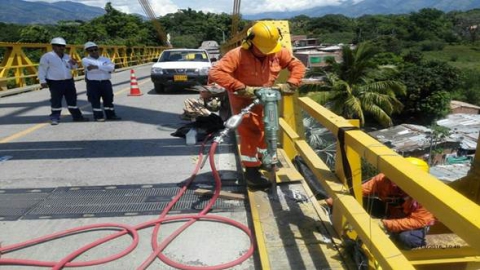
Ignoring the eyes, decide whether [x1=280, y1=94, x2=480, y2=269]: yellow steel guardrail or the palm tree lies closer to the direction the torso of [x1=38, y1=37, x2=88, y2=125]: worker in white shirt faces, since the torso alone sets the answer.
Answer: the yellow steel guardrail

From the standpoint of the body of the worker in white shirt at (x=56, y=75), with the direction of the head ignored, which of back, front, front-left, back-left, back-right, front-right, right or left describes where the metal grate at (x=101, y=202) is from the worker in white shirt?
front-right

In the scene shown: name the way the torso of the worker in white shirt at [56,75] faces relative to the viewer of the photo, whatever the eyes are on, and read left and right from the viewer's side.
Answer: facing the viewer and to the right of the viewer

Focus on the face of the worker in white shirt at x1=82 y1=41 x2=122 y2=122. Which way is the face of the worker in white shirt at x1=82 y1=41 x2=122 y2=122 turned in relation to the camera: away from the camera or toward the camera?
toward the camera

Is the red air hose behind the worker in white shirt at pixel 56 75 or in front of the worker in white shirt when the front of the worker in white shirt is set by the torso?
in front

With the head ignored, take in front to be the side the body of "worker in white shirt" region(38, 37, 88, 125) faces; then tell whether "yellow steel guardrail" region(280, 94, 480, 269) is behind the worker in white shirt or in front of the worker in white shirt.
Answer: in front

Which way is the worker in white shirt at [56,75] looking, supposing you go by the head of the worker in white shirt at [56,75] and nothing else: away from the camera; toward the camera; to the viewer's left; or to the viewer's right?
toward the camera

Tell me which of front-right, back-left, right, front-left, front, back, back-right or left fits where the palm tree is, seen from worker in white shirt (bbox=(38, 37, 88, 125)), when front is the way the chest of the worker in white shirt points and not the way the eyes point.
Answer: left
